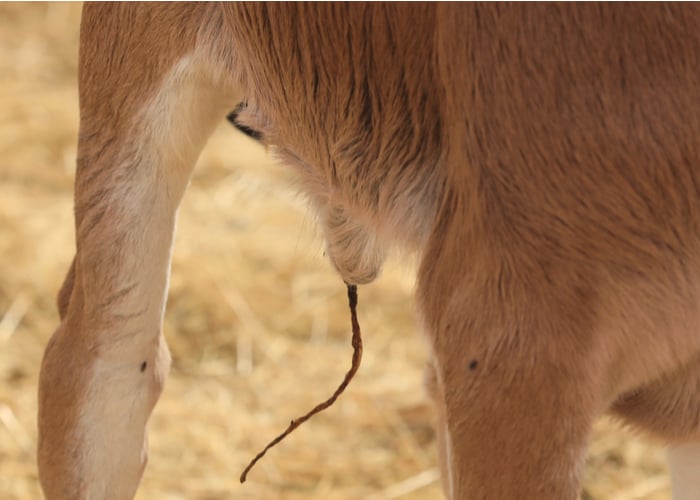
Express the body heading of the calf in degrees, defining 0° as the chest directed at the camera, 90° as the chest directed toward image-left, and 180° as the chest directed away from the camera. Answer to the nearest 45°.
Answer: approximately 315°
